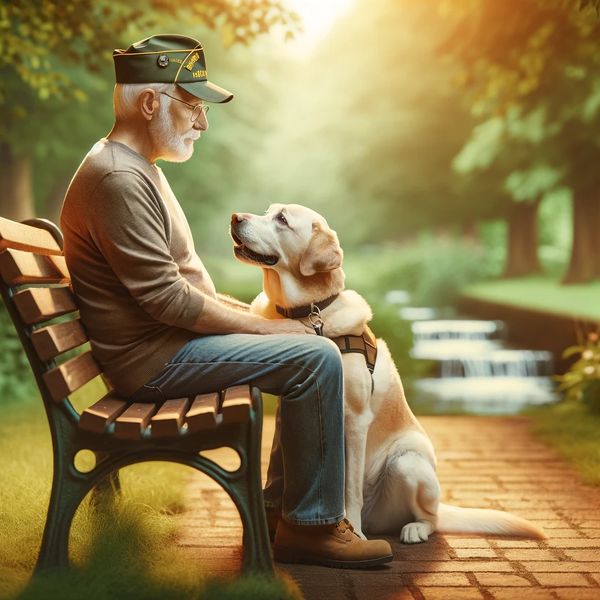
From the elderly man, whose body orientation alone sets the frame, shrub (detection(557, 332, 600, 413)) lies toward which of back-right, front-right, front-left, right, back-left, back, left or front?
front-left

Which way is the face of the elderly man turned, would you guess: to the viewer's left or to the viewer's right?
to the viewer's right

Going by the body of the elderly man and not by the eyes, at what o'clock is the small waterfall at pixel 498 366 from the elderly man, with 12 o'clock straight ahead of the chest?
The small waterfall is roughly at 10 o'clock from the elderly man.

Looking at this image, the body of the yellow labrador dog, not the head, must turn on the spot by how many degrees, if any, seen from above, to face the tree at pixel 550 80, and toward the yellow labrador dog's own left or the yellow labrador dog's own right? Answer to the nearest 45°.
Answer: approximately 90° to the yellow labrador dog's own right

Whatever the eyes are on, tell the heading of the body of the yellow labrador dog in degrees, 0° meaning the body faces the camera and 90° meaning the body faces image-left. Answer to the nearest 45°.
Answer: approximately 90°

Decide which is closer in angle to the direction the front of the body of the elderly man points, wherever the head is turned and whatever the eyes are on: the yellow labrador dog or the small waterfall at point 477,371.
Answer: the yellow labrador dog

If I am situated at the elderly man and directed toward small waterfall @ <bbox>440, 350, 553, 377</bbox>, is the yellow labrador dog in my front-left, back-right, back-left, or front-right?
front-right

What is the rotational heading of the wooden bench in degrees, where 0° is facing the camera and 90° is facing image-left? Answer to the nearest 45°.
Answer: approximately 270°

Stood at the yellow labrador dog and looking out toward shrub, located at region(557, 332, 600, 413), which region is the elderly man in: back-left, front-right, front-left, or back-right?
back-left

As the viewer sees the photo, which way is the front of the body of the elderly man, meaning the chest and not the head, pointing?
to the viewer's right

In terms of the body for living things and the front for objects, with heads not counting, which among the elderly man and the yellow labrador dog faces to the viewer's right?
the elderly man

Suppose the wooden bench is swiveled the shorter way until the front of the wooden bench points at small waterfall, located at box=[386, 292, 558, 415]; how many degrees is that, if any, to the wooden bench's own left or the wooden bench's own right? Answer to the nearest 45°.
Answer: approximately 45° to the wooden bench's own left

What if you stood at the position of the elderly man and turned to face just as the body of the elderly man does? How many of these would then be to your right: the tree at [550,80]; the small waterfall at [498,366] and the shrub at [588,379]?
0

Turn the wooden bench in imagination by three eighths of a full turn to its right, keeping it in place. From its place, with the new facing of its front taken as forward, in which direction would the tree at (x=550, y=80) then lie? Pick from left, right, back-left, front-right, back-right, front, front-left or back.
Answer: back

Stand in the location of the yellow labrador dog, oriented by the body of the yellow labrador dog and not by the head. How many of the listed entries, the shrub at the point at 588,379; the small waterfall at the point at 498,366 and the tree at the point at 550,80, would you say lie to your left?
0
